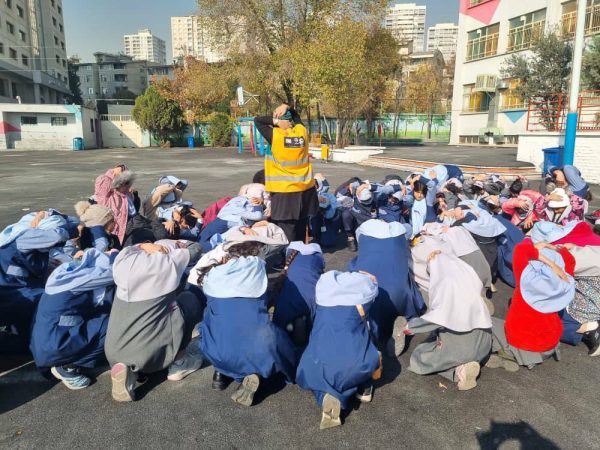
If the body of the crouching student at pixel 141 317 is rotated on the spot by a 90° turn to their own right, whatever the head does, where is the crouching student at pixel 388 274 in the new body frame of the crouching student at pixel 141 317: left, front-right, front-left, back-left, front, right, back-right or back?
front-left

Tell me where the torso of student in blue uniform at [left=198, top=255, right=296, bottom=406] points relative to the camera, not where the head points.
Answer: away from the camera

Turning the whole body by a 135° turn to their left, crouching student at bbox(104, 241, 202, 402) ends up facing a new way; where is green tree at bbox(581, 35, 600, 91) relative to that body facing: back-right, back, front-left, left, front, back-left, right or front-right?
back-right

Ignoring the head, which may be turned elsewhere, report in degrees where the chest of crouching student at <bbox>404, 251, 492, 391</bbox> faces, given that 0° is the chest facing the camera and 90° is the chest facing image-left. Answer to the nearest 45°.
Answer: approximately 135°

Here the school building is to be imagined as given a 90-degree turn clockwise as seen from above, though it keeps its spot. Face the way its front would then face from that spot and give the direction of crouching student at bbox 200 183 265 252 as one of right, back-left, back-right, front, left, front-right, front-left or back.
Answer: back-left

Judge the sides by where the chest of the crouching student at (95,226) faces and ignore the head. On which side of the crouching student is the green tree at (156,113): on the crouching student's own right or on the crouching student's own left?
on the crouching student's own left

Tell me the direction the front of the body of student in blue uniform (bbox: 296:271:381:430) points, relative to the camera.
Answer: away from the camera

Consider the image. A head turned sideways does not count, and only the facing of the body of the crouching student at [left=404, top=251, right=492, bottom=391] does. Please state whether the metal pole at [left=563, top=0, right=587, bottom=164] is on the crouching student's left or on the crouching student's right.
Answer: on the crouching student's right

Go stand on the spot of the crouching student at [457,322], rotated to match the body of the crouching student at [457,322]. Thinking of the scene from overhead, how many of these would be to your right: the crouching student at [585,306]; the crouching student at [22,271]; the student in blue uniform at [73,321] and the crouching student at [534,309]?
2

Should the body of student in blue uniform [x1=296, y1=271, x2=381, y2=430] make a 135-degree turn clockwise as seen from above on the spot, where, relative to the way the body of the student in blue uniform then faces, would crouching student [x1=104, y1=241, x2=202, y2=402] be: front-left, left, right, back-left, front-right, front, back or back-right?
back-right

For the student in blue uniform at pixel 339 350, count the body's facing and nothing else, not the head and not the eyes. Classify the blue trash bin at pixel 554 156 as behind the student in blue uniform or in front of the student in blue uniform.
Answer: in front

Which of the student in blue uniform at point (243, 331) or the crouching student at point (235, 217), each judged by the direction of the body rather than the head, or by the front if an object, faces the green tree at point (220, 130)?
the student in blue uniform

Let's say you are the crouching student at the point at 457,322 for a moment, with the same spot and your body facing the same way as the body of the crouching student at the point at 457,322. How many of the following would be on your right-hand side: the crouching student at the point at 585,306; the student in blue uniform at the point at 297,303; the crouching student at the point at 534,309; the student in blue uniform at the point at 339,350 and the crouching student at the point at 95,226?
2
